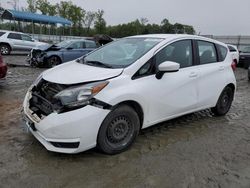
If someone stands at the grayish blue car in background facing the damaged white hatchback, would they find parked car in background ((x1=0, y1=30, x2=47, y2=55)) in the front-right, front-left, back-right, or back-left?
back-right

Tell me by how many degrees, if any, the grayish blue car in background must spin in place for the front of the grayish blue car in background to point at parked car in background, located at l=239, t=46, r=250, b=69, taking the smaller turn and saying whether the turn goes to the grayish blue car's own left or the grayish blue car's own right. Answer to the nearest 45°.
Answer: approximately 135° to the grayish blue car's own left

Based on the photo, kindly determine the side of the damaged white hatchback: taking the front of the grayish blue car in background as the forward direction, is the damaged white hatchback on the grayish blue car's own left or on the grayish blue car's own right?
on the grayish blue car's own left

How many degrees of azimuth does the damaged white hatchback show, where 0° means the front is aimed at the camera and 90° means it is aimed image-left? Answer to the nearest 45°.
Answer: approximately 45°

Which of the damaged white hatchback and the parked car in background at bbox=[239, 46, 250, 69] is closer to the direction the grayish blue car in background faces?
the damaged white hatchback

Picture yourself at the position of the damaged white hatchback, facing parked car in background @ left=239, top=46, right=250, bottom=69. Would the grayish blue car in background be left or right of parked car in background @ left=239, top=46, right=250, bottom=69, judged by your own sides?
left

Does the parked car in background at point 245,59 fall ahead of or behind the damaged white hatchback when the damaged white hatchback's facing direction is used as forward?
behind

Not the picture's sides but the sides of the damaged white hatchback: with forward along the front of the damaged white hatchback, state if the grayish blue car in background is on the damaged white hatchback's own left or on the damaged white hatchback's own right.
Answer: on the damaged white hatchback's own right

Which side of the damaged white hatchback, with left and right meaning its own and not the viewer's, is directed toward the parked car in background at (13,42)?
right

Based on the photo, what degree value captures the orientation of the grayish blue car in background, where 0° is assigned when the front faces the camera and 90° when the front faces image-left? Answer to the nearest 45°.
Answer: approximately 45°
